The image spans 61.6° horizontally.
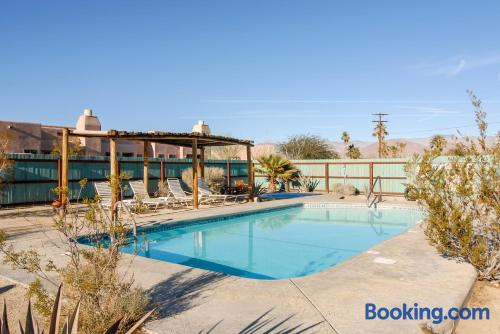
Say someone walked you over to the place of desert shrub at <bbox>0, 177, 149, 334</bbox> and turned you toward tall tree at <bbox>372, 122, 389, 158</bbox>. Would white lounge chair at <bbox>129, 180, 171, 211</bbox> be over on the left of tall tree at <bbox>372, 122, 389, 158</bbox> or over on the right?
left

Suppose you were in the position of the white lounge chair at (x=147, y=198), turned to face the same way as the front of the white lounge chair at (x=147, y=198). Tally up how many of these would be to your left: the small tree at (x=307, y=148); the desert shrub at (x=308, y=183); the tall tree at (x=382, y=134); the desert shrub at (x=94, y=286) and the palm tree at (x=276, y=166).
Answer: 4

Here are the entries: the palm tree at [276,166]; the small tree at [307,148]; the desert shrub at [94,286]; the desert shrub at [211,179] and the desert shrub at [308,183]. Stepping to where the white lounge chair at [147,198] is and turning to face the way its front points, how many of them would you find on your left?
4

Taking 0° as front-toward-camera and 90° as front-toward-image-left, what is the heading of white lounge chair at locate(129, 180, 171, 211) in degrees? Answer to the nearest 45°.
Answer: approximately 315°

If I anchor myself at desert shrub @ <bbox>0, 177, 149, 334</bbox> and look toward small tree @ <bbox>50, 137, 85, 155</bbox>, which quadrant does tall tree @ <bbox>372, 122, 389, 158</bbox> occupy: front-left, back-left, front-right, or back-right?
front-right

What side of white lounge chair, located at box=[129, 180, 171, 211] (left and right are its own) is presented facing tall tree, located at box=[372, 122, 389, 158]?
left

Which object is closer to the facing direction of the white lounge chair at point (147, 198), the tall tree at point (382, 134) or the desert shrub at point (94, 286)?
the desert shrub

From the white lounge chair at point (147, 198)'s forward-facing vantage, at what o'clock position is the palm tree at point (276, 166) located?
The palm tree is roughly at 9 o'clock from the white lounge chair.

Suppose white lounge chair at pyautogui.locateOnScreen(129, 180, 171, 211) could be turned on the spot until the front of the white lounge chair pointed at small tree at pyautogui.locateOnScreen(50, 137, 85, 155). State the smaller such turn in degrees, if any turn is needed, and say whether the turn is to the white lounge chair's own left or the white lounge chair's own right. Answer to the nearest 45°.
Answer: approximately 135° to the white lounge chair's own left

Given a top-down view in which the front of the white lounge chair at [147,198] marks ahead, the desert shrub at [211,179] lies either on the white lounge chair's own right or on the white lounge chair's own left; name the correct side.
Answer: on the white lounge chair's own left

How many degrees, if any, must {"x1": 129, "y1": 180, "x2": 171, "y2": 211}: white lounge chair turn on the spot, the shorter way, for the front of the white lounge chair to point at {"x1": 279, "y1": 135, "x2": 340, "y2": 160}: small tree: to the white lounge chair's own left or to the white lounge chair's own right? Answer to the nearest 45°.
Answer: approximately 90° to the white lounge chair's own left

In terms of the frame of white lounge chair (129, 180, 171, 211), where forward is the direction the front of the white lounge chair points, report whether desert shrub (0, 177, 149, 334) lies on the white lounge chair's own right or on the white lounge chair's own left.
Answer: on the white lounge chair's own right

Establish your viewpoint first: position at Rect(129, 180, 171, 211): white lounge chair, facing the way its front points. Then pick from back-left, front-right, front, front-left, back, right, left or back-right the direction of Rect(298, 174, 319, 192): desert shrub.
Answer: left

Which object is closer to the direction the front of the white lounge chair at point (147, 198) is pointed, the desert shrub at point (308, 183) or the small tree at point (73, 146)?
the desert shrub

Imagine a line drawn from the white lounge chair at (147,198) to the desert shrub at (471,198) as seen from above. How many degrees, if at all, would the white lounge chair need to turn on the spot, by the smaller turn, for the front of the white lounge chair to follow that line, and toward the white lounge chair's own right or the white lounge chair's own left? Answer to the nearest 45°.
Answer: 0° — it already faces it
